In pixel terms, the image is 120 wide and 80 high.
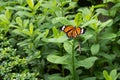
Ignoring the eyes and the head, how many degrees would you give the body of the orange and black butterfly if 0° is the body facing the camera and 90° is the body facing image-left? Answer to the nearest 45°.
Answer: approximately 180°
